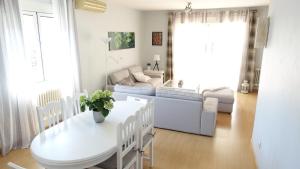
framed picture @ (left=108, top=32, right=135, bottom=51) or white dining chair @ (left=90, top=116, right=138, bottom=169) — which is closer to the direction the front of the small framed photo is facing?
the white dining chair

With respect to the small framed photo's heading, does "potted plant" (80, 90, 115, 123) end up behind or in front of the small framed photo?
in front

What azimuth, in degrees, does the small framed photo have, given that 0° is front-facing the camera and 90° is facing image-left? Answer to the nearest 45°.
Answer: approximately 0°

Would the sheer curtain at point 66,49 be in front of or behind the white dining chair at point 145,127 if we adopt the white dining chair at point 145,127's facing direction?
in front

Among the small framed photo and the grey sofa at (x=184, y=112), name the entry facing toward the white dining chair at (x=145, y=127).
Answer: the small framed photo

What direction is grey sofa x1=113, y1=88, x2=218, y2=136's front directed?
away from the camera

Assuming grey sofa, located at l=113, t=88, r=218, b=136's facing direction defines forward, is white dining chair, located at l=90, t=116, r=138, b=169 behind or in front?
behind

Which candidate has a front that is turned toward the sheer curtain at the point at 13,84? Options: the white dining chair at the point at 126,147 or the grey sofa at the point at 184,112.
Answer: the white dining chair

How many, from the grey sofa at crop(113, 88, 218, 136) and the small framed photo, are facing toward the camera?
1

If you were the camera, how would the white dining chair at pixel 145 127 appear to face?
facing away from the viewer and to the left of the viewer

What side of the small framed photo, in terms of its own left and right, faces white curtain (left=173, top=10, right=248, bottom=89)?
left

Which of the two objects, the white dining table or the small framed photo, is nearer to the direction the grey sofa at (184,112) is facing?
the small framed photo

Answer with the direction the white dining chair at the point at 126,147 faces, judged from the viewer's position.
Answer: facing away from the viewer and to the left of the viewer

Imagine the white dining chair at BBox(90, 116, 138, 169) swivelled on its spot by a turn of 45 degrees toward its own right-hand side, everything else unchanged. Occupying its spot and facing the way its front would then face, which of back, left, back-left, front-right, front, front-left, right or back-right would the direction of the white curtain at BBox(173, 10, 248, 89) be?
front-right
